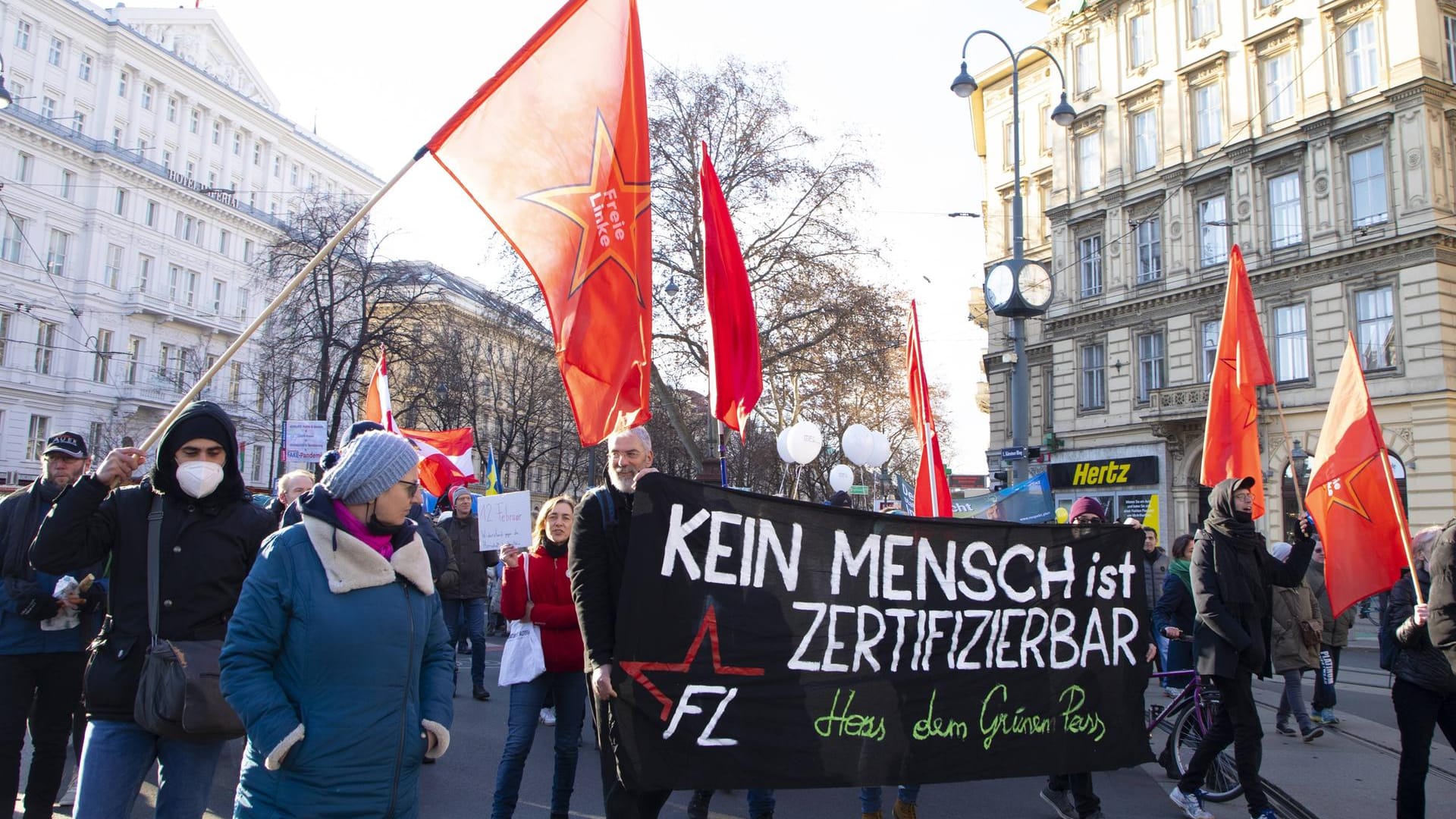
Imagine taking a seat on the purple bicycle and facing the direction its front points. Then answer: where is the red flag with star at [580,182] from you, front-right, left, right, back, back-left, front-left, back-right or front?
right

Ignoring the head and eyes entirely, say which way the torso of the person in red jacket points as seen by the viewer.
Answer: toward the camera

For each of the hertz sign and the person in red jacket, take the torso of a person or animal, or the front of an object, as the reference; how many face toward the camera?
2

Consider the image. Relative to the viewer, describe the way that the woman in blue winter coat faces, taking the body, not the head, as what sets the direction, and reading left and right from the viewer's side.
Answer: facing the viewer and to the right of the viewer

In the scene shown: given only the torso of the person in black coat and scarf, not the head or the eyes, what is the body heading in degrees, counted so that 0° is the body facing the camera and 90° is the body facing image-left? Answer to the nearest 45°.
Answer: approximately 315°

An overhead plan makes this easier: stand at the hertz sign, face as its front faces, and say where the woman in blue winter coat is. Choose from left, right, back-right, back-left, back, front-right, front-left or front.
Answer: front

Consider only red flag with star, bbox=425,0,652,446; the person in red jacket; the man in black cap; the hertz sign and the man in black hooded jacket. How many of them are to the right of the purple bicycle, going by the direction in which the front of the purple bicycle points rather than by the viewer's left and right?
4

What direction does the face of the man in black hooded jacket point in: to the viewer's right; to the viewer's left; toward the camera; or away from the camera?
toward the camera

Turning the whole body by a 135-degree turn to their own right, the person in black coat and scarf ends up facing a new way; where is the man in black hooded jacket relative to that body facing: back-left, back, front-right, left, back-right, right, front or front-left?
front-left

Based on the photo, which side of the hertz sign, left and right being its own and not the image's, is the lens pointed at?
front

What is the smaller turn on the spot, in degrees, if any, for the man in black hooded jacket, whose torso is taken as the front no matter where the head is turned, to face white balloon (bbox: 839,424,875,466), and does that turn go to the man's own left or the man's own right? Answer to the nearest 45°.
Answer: approximately 135° to the man's own left

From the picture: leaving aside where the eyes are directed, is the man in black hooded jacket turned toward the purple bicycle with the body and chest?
no

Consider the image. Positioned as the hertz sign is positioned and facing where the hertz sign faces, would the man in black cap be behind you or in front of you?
in front

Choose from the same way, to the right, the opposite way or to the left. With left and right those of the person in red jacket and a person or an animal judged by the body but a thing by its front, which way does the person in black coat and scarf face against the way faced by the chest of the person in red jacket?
the same way

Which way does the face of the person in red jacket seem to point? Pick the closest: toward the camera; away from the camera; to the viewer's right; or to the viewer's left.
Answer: toward the camera

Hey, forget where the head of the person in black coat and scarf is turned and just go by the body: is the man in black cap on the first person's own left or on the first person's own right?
on the first person's own right

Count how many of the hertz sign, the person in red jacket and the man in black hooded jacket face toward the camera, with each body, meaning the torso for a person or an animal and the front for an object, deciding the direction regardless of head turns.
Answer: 3
